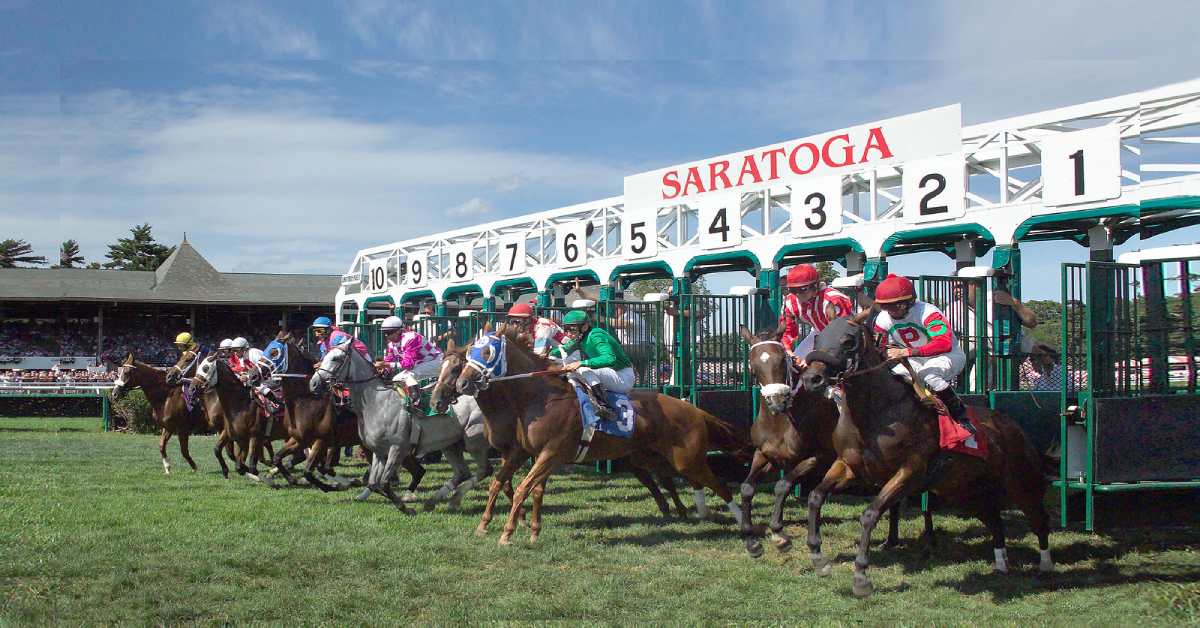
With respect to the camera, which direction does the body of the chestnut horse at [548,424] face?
to the viewer's left

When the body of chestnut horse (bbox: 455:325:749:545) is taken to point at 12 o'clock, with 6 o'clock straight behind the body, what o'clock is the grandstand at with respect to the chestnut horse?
The grandstand is roughly at 2 o'clock from the chestnut horse.

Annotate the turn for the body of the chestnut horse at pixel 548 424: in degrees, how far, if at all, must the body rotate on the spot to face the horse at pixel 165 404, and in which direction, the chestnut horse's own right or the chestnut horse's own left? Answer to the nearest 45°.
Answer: approximately 45° to the chestnut horse's own right

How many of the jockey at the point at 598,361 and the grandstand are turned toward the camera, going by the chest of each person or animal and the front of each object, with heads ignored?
1

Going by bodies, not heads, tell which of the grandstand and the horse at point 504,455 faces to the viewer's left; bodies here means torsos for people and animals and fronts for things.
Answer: the horse

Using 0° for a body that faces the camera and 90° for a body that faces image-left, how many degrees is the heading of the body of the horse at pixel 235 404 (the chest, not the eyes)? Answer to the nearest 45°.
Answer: approximately 45°

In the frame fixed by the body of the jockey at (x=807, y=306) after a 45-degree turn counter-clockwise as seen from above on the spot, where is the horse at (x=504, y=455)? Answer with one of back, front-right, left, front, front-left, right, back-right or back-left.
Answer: right

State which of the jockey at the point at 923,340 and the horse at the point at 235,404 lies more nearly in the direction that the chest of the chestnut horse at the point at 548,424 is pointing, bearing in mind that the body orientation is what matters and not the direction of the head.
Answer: the horse

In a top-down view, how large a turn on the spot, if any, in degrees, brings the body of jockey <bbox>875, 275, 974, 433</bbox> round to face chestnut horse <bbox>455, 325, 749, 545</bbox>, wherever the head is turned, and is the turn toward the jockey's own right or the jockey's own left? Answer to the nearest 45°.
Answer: approximately 45° to the jockey's own right

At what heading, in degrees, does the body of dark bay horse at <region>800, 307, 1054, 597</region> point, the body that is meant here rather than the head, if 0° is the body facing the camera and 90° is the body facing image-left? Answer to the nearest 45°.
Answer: approximately 45°

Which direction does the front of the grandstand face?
toward the camera

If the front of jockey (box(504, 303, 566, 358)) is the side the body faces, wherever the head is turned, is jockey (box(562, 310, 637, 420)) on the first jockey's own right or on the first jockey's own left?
on the first jockey's own left

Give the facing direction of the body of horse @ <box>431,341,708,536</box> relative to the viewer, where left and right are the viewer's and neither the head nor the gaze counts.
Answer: facing to the left of the viewer

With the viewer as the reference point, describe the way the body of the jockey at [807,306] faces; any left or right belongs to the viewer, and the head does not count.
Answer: facing the viewer and to the left of the viewer
